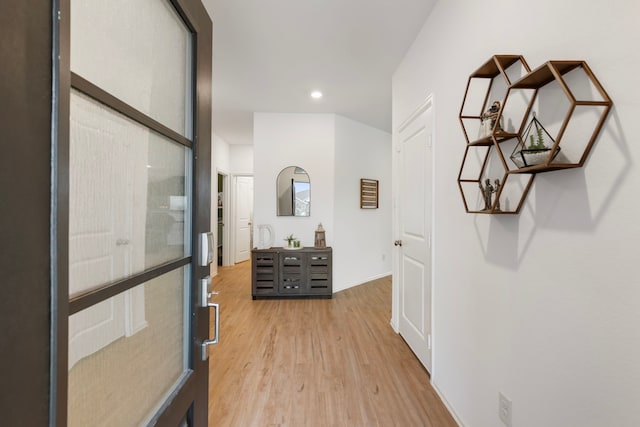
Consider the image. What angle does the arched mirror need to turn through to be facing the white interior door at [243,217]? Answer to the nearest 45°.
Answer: approximately 135° to its right

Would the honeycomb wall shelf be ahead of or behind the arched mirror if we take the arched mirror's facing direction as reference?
ahead

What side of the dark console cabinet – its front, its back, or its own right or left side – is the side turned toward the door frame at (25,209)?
front

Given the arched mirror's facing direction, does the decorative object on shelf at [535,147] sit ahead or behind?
ahead

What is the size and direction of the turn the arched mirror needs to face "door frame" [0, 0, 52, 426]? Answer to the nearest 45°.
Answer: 0° — it already faces it

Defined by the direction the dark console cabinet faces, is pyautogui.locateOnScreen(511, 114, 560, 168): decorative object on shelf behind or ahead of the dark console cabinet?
ahead

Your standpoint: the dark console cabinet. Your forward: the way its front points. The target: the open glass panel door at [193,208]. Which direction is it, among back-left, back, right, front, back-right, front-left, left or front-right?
front

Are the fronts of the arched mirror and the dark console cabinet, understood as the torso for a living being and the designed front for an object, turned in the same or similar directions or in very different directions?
same or similar directions

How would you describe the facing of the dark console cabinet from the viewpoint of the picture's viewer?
facing the viewer

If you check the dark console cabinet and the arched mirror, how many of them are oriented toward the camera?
2

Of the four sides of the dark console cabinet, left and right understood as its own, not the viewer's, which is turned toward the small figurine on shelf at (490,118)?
front

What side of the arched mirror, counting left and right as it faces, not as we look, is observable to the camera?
front
